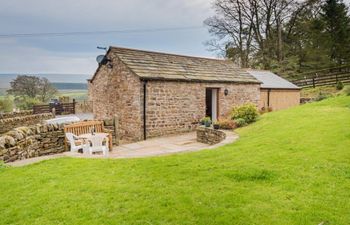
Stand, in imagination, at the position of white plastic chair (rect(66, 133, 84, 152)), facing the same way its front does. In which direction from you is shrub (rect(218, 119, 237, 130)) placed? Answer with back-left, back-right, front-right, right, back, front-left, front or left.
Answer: front

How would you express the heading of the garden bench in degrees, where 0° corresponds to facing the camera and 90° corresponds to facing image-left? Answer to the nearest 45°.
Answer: approximately 315°

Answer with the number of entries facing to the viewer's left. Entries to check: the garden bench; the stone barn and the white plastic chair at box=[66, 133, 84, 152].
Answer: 0

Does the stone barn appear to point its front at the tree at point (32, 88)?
no

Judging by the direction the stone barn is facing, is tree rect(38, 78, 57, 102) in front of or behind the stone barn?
behind

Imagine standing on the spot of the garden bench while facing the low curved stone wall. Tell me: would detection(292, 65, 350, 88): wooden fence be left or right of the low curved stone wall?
left

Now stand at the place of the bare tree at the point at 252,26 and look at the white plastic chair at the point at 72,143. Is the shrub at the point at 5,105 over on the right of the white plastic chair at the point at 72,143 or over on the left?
right

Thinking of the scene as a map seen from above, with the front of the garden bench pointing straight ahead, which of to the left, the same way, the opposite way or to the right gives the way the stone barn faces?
the same way

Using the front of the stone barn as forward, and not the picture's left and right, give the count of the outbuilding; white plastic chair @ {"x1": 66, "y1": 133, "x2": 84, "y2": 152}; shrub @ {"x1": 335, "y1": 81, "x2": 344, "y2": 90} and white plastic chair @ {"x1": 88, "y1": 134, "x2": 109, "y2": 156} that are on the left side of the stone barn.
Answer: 2

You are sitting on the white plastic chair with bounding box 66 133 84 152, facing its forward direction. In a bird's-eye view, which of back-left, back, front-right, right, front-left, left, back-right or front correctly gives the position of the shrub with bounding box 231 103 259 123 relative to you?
front

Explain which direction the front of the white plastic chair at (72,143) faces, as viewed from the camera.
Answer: facing to the right of the viewer

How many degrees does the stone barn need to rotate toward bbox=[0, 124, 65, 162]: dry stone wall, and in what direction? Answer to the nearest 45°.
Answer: approximately 90° to its right

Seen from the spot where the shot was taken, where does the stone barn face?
facing the viewer and to the right of the viewer

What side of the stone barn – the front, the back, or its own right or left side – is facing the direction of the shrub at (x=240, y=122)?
front

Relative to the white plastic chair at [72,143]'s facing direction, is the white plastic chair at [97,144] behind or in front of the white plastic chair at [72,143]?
in front

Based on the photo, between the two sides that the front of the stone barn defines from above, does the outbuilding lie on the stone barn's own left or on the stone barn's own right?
on the stone barn's own left

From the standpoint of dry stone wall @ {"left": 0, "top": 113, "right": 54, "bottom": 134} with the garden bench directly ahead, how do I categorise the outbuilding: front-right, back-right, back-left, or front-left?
front-left

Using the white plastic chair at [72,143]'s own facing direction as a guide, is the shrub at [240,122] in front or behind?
in front

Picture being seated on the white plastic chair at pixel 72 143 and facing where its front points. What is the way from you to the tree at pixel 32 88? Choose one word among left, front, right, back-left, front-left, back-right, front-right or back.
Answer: left
